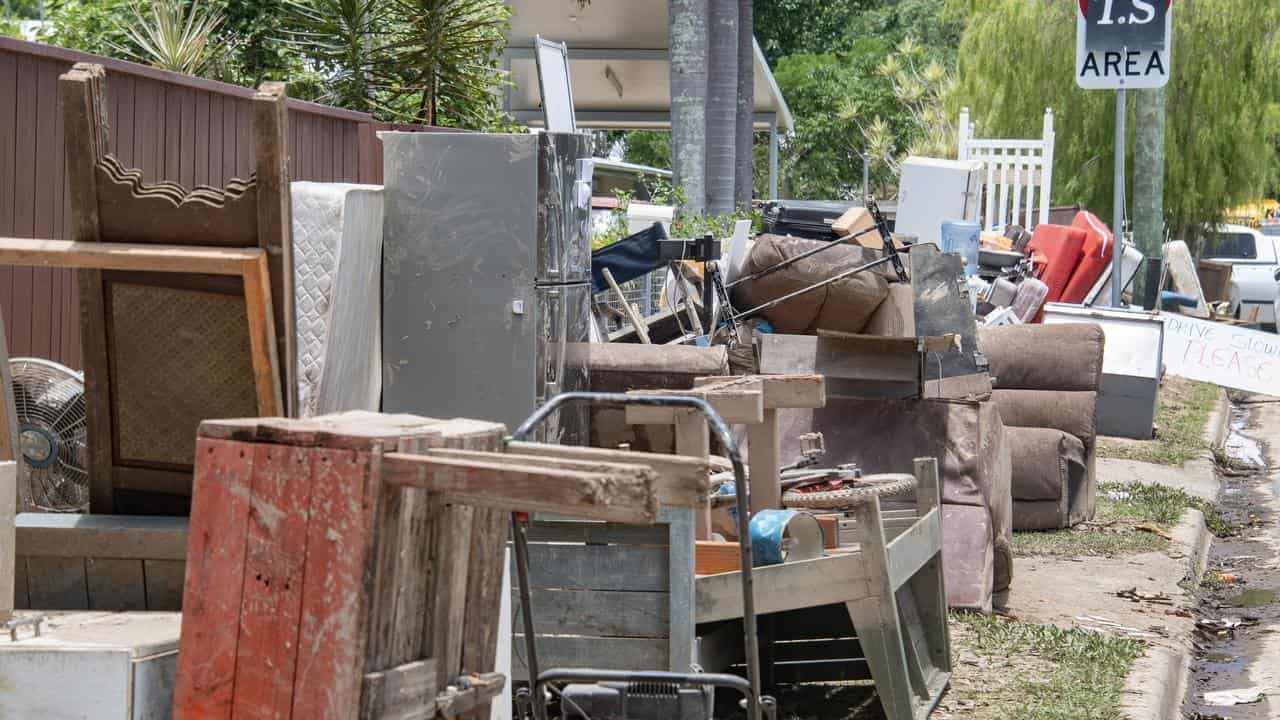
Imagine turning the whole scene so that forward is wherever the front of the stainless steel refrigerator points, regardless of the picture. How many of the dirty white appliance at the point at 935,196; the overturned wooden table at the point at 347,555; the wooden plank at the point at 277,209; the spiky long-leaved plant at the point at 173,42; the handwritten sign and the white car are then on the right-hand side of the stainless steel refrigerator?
2

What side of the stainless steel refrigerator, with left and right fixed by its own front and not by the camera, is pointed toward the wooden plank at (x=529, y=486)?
right

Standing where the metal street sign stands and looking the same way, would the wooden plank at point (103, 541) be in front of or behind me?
in front

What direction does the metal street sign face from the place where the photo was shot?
facing the viewer

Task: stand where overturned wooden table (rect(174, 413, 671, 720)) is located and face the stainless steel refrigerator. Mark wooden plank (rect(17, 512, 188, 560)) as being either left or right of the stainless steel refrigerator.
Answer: left

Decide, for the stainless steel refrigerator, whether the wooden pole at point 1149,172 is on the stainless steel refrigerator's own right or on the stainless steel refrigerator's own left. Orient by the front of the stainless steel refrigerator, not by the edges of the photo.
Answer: on the stainless steel refrigerator's own left

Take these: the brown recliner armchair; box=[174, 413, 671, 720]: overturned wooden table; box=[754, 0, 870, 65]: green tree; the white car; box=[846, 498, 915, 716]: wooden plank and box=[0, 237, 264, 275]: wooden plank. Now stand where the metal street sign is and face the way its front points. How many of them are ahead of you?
4

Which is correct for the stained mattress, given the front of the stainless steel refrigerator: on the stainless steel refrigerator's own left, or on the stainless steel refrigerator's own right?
on the stainless steel refrigerator's own right

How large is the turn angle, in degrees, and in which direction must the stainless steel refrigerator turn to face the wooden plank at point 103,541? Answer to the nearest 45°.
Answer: approximately 90° to its right

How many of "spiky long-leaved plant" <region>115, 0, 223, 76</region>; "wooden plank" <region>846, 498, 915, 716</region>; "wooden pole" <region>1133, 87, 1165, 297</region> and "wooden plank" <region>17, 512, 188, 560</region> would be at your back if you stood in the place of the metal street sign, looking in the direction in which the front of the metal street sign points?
1

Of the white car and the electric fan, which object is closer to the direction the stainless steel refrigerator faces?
the white car

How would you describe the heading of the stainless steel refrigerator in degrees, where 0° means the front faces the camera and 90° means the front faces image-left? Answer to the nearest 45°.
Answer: approximately 270°

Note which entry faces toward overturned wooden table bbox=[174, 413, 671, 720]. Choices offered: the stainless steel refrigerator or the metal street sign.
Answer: the metal street sign

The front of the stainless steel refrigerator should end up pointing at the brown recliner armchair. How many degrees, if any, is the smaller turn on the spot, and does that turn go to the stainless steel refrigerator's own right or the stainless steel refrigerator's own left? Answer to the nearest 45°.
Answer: approximately 45° to the stainless steel refrigerator's own left

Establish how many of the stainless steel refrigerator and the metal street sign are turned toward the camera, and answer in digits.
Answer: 1
